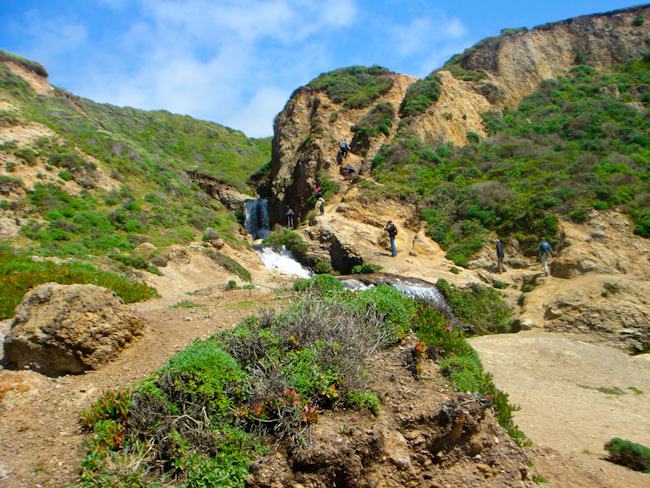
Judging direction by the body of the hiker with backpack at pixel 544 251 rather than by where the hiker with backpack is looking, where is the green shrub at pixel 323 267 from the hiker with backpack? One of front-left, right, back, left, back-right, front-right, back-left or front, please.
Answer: left

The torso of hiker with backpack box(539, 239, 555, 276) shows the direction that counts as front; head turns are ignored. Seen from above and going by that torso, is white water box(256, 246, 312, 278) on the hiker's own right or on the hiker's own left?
on the hiker's own left

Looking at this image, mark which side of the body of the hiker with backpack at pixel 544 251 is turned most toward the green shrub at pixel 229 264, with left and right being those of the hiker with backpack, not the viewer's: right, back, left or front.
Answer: left

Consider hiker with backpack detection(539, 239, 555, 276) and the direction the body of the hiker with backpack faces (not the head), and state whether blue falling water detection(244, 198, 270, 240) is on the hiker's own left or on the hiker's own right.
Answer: on the hiker's own left

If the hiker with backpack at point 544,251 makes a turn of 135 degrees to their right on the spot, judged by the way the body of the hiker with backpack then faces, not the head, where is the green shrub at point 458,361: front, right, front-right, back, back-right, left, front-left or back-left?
front-right

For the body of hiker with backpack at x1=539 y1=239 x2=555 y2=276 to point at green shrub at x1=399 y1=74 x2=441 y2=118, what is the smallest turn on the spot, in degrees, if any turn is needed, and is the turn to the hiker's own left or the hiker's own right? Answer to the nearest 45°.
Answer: approximately 45° to the hiker's own left

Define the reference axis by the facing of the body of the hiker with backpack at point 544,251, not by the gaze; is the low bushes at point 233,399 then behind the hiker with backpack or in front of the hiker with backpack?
behind

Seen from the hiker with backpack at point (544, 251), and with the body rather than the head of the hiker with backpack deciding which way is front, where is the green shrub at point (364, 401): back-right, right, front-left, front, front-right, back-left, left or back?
back

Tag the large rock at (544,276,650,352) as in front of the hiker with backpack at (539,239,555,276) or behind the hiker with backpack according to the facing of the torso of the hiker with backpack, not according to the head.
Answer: behind

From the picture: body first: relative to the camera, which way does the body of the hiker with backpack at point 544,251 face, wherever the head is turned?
away from the camera
